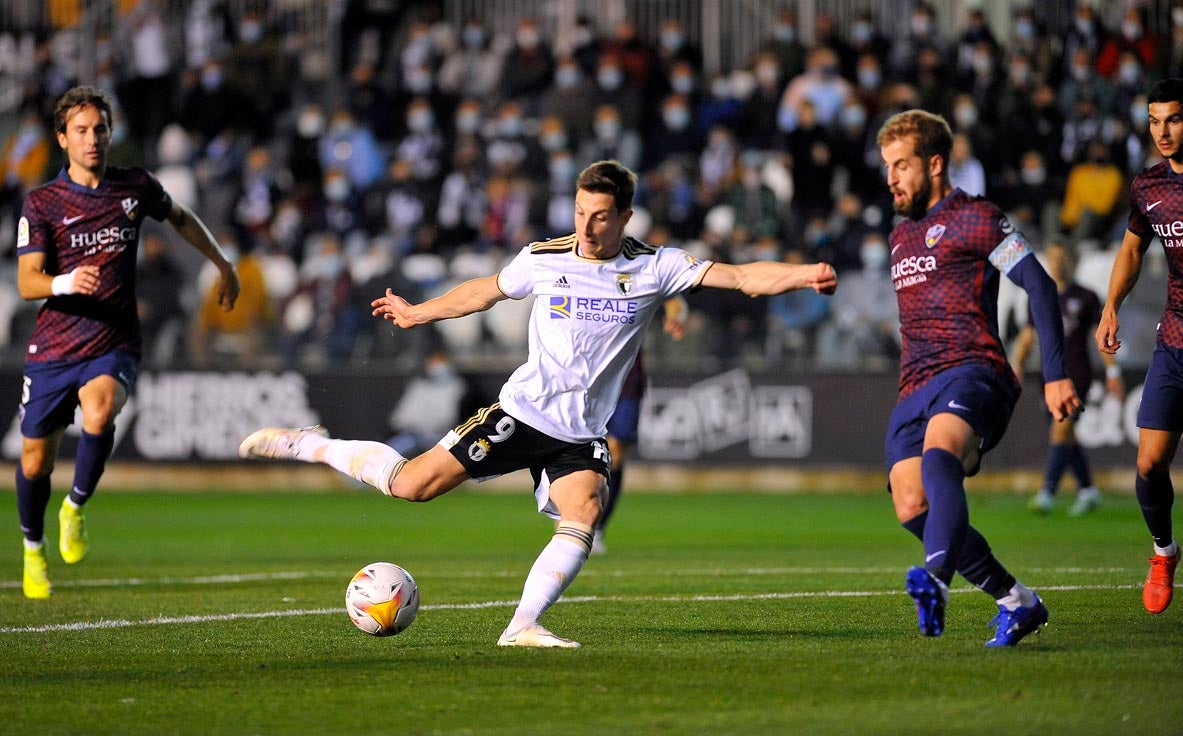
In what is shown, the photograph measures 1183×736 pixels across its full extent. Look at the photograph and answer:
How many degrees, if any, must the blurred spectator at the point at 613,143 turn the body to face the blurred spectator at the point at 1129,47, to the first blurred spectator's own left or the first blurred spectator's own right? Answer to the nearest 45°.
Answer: approximately 90° to the first blurred spectator's own left

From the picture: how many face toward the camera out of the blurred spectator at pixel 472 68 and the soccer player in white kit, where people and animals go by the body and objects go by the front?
2

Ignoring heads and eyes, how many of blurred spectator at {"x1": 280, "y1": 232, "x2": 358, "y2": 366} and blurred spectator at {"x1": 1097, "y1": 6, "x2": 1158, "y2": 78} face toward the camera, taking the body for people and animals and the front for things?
2

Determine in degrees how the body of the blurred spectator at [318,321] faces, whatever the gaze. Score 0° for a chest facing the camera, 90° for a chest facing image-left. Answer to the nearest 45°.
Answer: approximately 0°

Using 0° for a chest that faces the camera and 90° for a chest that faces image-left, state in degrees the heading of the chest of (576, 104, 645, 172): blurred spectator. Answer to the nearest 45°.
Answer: approximately 0°

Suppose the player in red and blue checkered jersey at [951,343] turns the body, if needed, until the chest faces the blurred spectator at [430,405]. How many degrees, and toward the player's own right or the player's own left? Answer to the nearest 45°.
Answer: approximately 90° to the player's own right

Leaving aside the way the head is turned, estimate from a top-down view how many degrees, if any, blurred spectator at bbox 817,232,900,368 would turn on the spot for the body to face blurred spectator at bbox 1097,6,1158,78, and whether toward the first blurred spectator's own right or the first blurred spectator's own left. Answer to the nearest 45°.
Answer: approximately 135° to the first blurred spectator's own left

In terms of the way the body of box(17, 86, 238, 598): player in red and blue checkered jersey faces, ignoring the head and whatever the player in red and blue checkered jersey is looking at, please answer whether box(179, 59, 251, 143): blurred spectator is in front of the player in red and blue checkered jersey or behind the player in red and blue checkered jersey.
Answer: behind

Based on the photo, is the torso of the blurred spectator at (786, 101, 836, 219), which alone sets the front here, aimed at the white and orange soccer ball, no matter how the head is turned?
yes

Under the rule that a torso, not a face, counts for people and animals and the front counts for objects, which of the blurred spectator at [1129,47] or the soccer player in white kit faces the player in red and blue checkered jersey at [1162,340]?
the blurred spectator

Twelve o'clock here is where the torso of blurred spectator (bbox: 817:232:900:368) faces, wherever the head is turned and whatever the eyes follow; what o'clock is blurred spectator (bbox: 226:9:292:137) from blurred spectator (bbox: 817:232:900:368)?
blurred spectator (bbox: 226:9:292:137) is roughly at 4 o'clock from blurred spectator (bbox: 817:232:900:368).

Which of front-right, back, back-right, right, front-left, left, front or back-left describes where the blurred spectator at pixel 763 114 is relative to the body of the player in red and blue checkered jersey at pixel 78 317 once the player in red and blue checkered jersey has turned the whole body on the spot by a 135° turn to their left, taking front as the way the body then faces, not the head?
front
